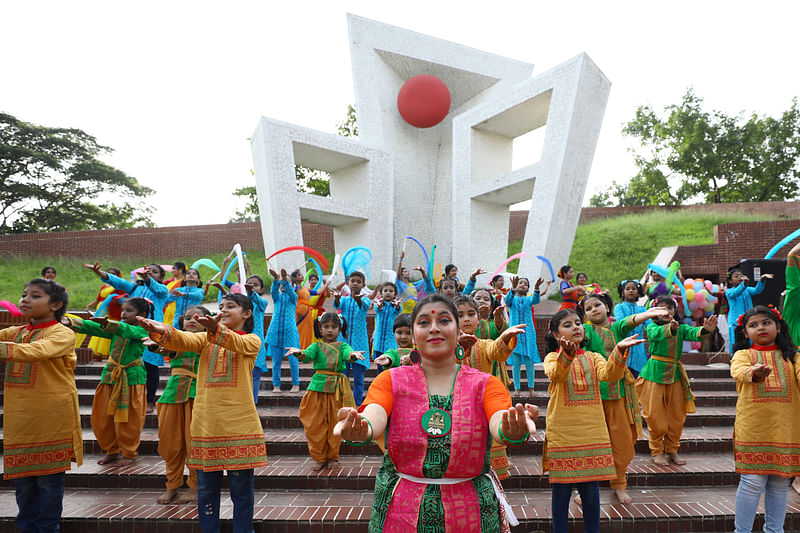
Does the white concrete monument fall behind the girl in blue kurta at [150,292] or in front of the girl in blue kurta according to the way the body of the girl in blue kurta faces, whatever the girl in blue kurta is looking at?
behind

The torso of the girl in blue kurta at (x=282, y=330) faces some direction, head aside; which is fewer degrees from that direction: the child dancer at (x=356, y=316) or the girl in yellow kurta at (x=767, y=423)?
the girl in yellow kurta

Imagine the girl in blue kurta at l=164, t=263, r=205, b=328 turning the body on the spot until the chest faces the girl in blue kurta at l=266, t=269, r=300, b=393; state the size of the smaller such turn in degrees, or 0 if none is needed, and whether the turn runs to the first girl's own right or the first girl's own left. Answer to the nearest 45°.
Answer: approximately 90° to the first girl's own left

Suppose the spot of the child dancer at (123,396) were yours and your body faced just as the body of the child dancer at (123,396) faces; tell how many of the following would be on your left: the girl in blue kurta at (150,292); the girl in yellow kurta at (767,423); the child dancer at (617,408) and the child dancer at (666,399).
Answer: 3

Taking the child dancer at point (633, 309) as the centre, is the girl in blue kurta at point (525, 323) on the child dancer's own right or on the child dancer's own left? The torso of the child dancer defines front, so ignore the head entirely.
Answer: on the child dancer's own right

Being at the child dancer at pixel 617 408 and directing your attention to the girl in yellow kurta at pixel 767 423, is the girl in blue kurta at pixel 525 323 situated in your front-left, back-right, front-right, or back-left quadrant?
back-left

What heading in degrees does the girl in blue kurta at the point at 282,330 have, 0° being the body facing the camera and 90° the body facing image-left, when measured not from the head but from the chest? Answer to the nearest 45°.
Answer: approximately 0°

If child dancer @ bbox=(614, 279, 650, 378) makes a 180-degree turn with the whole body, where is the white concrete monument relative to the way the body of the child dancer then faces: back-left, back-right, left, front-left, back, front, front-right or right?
front-left

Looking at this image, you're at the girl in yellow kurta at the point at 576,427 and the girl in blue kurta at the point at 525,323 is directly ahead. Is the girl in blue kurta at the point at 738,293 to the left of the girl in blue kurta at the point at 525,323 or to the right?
right
